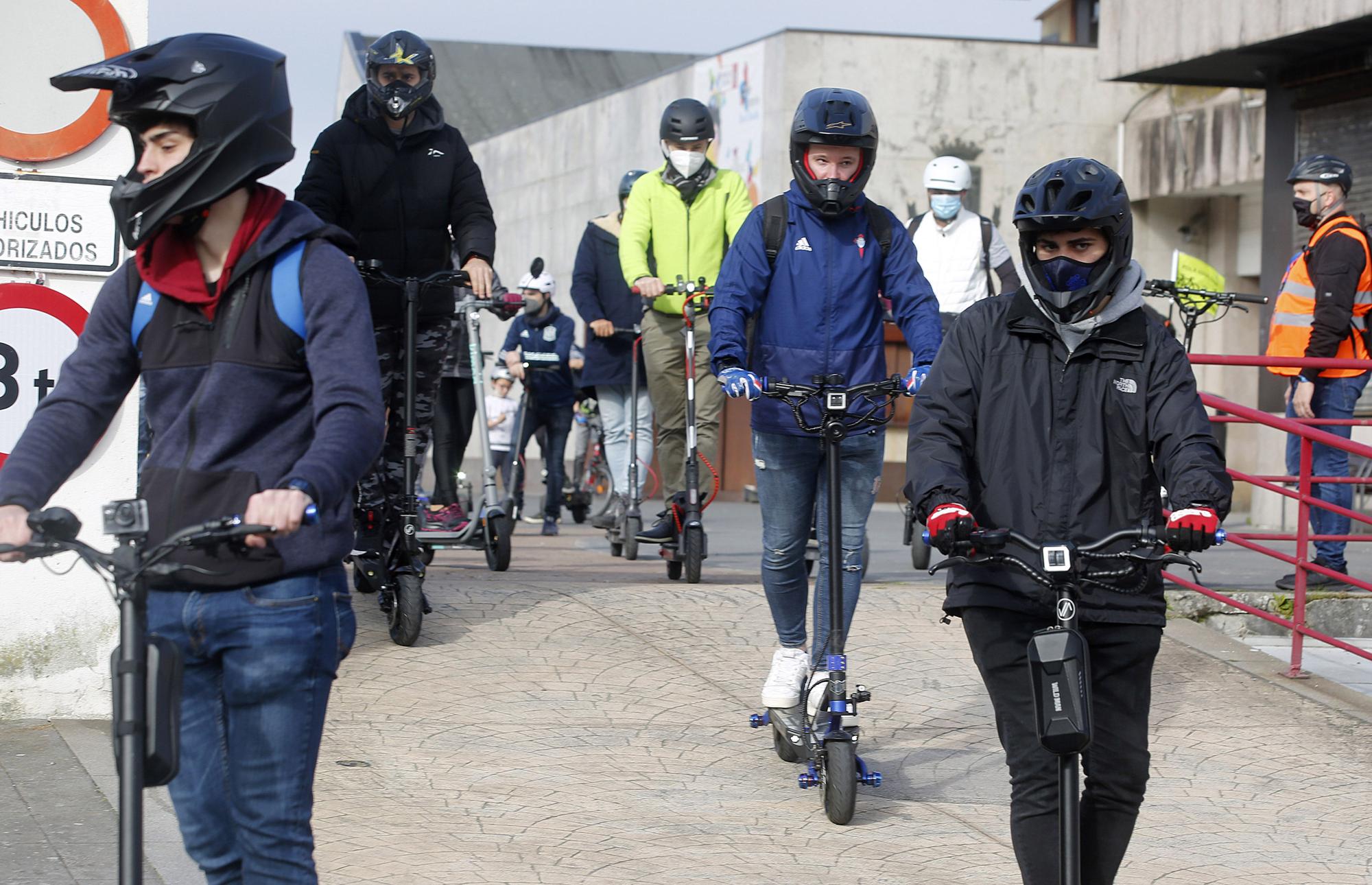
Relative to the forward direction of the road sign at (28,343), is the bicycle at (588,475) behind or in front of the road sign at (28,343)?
behind

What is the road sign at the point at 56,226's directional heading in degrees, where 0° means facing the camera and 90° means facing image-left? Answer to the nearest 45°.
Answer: approximately 0°

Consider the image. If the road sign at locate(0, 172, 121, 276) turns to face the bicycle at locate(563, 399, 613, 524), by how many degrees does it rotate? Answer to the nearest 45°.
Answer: approximately 135° to its left

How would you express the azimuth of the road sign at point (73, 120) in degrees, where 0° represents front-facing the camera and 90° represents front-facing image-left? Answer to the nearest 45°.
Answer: approximately 0°

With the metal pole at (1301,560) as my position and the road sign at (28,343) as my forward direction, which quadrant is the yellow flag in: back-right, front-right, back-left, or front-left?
back-right

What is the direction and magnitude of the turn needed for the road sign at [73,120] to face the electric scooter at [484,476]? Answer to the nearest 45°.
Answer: approximately 135° to its left

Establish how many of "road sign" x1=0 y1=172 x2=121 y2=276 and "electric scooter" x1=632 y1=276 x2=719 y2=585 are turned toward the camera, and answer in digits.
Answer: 2

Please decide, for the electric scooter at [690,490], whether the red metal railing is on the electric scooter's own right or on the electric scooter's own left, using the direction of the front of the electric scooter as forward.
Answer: on the electric scooter's own left

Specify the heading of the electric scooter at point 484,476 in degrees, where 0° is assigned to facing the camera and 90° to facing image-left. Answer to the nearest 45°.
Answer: approximately 315°
